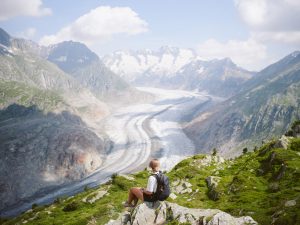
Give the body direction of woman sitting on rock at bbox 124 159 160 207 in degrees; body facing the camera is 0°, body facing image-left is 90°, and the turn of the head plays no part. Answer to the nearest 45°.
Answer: approximately 90°
